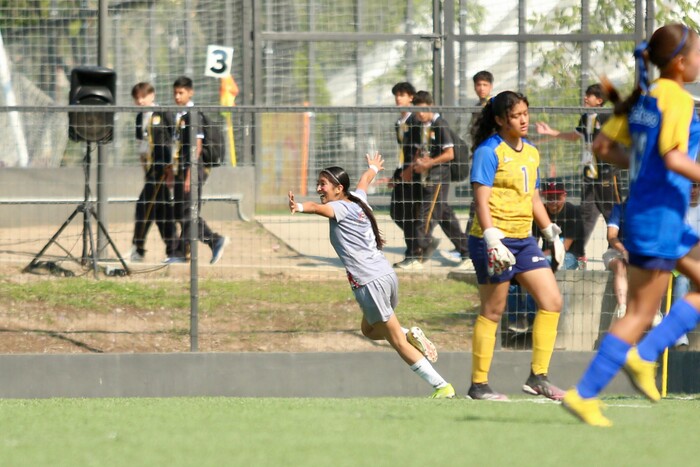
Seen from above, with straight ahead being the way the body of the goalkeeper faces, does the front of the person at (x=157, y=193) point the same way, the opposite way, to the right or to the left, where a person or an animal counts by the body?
to the right

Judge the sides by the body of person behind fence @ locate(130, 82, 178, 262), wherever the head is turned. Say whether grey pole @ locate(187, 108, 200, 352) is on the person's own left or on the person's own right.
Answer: on the person's own left

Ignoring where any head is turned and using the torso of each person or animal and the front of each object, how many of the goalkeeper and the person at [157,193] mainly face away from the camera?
0

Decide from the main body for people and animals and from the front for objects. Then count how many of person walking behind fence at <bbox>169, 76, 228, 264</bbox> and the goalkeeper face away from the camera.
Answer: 0

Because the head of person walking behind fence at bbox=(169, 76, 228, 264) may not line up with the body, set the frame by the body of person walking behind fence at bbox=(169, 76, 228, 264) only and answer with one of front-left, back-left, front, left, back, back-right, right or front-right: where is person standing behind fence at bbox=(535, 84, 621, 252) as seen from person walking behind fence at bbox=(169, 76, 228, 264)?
back-left

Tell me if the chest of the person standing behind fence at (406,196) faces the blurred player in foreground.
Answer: no

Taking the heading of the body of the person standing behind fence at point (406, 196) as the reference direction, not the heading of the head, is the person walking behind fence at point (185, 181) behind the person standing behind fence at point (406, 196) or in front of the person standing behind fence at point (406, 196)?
in front

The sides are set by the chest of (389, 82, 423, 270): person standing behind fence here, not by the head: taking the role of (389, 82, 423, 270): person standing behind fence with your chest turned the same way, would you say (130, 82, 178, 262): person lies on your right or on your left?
on your right

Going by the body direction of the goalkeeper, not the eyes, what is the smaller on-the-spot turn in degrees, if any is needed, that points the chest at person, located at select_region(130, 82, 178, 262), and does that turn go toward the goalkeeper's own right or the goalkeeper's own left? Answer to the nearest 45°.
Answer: approximately 180°

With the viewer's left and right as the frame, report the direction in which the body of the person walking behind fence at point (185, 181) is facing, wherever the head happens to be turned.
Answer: facing the viewer and to the left of the viewer

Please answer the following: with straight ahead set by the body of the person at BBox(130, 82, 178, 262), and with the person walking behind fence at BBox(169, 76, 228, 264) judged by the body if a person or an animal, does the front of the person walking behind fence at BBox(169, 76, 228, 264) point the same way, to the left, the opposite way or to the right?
the same way

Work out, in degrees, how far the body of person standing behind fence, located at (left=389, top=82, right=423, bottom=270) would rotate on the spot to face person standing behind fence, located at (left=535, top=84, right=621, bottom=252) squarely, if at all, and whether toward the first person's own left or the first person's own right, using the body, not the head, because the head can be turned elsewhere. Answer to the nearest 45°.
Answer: approximately 135° to the first person's own left

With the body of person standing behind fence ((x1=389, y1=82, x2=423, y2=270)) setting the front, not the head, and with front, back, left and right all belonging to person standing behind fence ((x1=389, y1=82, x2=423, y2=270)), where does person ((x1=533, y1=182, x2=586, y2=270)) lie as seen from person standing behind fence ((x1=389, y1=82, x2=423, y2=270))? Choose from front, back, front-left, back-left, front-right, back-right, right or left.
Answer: back-left

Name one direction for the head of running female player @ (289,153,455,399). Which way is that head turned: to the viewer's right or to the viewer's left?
to the viewer's left

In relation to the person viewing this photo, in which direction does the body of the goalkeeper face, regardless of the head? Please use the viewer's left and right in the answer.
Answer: facing the viewer and to the right of the viewer

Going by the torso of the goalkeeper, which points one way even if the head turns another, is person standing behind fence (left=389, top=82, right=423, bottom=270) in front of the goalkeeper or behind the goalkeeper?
behind
